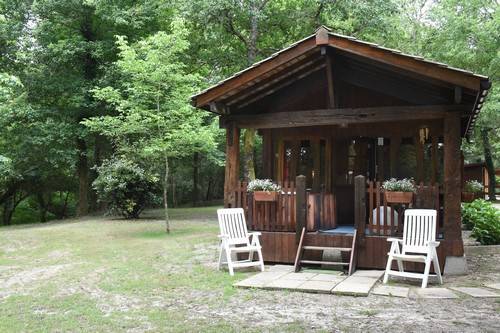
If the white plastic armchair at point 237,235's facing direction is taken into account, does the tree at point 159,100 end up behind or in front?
behind

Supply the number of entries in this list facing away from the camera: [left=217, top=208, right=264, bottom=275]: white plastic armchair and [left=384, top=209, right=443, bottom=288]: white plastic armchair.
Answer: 0

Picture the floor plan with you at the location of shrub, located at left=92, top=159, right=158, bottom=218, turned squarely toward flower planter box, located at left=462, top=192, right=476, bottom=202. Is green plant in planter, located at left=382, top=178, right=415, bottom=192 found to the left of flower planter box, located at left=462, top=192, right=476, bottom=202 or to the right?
right

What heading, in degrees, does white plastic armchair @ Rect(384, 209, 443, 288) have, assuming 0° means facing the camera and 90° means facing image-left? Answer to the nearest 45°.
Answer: approximately 45°

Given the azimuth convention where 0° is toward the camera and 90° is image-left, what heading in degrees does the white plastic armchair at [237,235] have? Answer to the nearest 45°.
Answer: approximately 315°

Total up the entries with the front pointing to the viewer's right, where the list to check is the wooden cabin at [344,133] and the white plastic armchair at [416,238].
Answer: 0

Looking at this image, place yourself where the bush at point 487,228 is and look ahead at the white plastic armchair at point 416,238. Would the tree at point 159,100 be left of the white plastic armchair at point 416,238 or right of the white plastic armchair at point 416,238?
right

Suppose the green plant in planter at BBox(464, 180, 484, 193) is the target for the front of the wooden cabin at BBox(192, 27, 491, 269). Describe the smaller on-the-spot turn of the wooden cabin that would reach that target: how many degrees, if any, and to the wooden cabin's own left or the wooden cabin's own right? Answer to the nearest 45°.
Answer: approximately 135° to the wooden cabin's own left

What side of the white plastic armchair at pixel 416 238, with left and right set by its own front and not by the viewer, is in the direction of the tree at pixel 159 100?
right

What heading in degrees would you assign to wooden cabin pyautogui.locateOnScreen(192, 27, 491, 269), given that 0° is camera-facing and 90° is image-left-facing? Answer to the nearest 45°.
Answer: approximately 0°

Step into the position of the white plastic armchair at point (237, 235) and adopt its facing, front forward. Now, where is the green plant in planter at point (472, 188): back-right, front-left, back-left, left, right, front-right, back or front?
left
